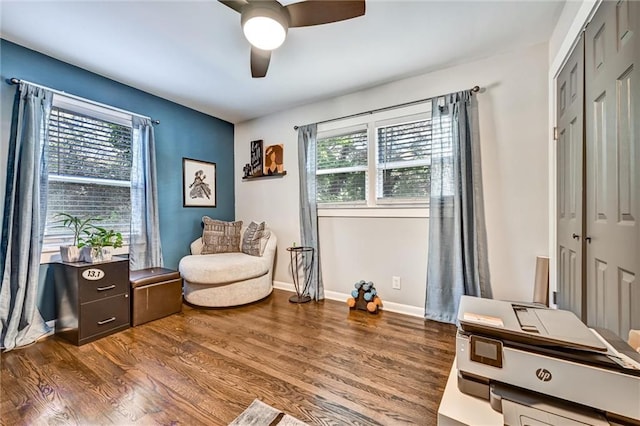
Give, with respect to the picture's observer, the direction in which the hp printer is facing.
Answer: facing the viewer and to the left of the viewer

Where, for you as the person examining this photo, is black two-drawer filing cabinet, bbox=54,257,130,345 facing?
facing the viewer and to the right of the viewer

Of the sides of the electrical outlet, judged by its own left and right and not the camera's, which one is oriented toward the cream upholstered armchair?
right

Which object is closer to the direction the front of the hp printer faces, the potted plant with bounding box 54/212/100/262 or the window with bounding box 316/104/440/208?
the potted plant

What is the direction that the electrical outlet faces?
toward the camera

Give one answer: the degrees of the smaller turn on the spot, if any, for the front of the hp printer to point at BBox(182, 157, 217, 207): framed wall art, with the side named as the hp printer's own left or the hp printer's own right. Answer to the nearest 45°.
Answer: approximately 45° to the hp printer's own right

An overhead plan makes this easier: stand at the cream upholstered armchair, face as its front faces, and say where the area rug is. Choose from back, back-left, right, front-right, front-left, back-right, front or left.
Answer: front-left

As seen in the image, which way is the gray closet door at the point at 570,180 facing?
to the viewer's left

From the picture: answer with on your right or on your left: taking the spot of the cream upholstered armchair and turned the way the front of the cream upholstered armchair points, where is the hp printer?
on your left

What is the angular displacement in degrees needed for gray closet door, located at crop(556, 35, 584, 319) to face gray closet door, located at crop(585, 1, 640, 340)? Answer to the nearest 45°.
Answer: approximately 90° to its left

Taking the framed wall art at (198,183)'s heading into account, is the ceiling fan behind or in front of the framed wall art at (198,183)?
in front

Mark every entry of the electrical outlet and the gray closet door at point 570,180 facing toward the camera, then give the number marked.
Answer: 1
